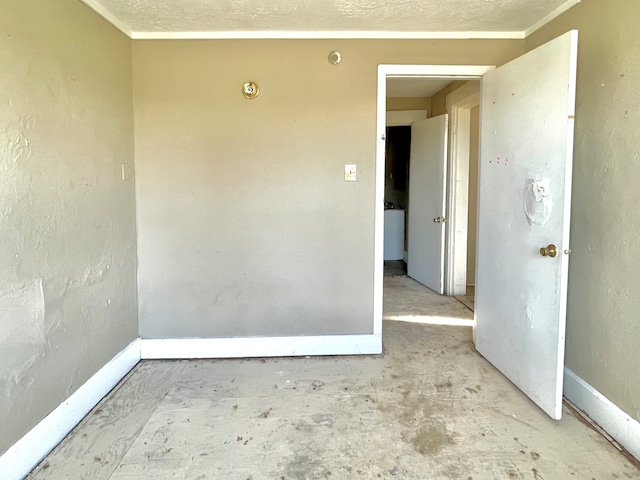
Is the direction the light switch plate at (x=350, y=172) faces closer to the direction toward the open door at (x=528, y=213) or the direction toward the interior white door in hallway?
the open door

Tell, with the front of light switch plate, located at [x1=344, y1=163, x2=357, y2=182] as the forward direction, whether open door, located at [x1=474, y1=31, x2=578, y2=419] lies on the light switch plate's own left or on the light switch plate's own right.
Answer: on the light switch plate's own left

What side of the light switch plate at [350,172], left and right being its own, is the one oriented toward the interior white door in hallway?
back

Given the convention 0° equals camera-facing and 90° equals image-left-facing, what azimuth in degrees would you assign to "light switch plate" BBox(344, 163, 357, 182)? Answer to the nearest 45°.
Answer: approximately 0°
